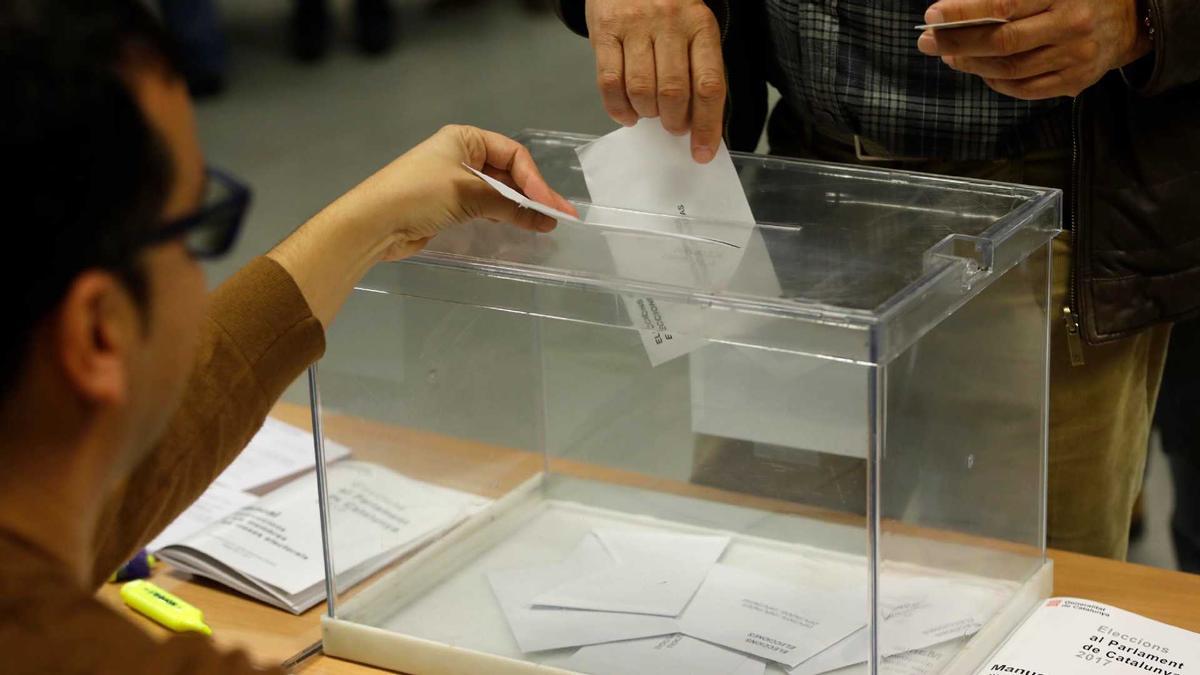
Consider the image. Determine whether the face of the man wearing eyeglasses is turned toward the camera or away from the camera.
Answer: away from the camera

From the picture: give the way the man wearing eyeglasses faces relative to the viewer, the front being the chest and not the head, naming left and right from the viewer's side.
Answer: facing away from the viewer and to the right of the viewer

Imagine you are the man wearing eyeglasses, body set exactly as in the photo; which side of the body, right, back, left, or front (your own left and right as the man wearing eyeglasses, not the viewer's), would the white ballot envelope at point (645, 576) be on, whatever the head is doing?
front

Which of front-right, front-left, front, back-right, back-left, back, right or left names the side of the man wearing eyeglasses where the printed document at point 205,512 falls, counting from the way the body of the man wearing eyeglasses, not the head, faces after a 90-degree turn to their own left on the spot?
front-right

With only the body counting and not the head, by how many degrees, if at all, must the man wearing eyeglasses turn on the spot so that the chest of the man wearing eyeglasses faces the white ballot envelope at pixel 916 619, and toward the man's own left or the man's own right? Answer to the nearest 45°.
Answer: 0° — they already face it

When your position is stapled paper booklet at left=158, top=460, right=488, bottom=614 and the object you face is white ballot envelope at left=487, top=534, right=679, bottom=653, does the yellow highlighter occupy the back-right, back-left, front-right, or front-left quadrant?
back-right

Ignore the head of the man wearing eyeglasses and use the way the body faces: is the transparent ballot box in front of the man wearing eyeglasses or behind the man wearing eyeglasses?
in front

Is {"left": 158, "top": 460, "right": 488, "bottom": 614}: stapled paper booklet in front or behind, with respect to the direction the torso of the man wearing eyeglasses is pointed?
in front
